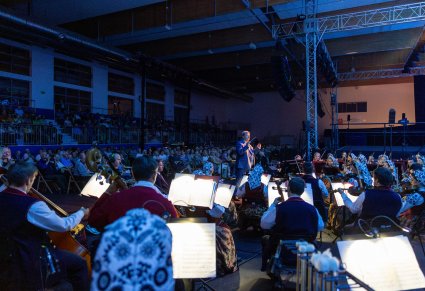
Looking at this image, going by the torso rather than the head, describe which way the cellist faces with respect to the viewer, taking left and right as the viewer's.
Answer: facing away from the viewer and to the right of the viewer

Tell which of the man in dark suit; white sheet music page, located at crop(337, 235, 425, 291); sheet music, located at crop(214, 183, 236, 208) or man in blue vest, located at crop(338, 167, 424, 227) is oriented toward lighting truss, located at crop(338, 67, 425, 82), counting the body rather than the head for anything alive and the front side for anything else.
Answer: the man in blue vest

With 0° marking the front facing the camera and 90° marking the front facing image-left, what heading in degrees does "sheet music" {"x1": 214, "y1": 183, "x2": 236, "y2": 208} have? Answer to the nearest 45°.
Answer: approximately 0°

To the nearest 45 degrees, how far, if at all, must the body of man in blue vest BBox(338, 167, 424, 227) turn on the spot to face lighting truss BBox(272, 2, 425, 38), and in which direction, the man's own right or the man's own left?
0° — they already face it

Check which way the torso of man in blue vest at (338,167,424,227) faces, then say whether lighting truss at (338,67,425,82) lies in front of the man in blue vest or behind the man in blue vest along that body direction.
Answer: in front

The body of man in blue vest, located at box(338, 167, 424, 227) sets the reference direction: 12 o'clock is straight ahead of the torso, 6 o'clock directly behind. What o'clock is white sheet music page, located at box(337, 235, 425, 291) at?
The white sheet music page is roughly at 6 o'clock from the man in blue vest.

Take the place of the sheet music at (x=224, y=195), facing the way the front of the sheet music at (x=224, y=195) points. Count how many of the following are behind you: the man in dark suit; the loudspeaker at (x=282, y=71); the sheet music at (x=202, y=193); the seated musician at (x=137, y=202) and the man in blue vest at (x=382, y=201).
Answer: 2

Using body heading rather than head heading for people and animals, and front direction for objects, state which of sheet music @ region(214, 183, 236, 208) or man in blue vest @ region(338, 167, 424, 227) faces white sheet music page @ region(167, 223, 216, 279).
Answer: the sheet music

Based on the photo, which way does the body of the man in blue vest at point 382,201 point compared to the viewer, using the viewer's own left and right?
facing away from the viewer

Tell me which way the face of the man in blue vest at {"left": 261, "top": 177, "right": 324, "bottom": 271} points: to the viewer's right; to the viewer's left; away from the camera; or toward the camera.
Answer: away from the camera

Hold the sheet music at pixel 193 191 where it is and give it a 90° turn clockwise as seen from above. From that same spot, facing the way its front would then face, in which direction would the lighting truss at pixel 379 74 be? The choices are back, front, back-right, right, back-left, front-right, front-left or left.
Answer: back-right
